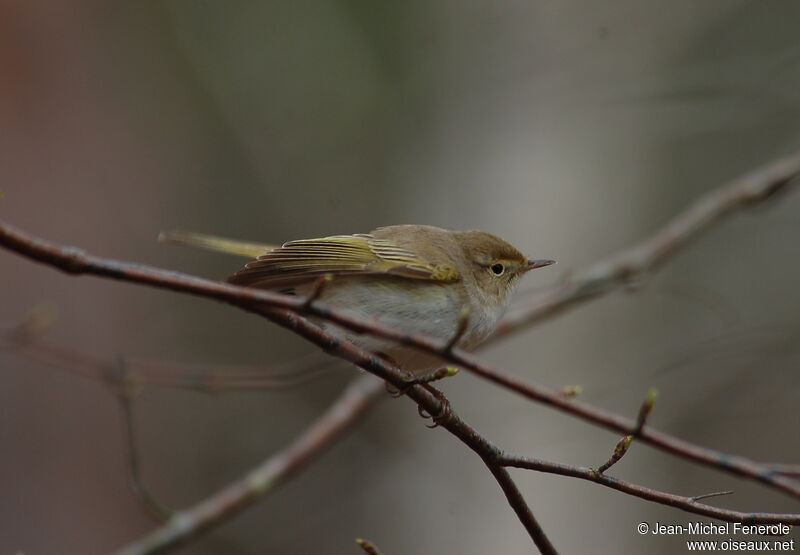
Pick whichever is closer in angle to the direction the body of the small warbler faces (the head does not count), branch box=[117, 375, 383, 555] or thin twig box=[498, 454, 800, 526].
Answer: the thin twig

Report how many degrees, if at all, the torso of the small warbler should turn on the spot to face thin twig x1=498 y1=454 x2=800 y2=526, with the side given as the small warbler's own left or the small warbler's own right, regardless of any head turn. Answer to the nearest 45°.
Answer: approximately 45° to the small warbler's own right

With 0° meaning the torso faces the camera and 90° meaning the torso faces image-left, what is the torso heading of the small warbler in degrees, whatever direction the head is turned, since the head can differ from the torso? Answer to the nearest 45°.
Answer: approximately 270°
